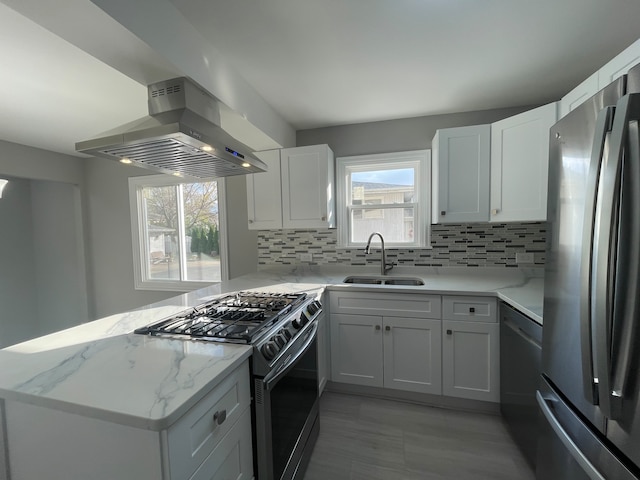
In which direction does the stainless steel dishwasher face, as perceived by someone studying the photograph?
facing to the left of the viewer

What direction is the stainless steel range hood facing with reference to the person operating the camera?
facing the viewer and to the right of the viewer

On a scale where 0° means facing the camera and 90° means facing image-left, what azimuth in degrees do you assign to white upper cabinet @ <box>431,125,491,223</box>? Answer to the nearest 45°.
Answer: approximately 0°

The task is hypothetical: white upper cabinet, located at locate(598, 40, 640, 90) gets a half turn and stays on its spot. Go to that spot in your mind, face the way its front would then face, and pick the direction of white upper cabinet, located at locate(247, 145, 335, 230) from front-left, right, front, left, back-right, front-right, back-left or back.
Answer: back-left

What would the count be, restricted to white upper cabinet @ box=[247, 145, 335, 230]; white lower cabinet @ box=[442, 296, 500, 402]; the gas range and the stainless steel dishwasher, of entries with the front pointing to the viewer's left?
1

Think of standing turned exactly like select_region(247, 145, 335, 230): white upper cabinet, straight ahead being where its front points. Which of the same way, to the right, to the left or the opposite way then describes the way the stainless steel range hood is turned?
to the left

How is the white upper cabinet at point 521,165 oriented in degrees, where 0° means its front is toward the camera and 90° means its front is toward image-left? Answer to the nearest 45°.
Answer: approximately 45°

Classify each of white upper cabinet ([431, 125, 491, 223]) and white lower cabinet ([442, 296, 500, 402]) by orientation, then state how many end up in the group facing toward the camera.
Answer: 2

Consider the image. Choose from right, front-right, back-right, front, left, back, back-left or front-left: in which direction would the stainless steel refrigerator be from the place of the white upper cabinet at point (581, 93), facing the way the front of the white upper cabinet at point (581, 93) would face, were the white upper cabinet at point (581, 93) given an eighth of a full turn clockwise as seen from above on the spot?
left

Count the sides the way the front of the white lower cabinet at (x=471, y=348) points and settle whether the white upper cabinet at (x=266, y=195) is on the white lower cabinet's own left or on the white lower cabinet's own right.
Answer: on the white lower cabinet's own right

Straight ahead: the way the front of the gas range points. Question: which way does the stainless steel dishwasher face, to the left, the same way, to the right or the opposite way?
the opposite way

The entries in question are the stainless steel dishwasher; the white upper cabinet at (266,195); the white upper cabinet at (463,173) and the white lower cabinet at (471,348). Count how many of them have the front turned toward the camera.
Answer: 3

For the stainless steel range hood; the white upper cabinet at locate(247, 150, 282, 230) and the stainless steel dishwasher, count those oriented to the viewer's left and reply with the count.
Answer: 1
